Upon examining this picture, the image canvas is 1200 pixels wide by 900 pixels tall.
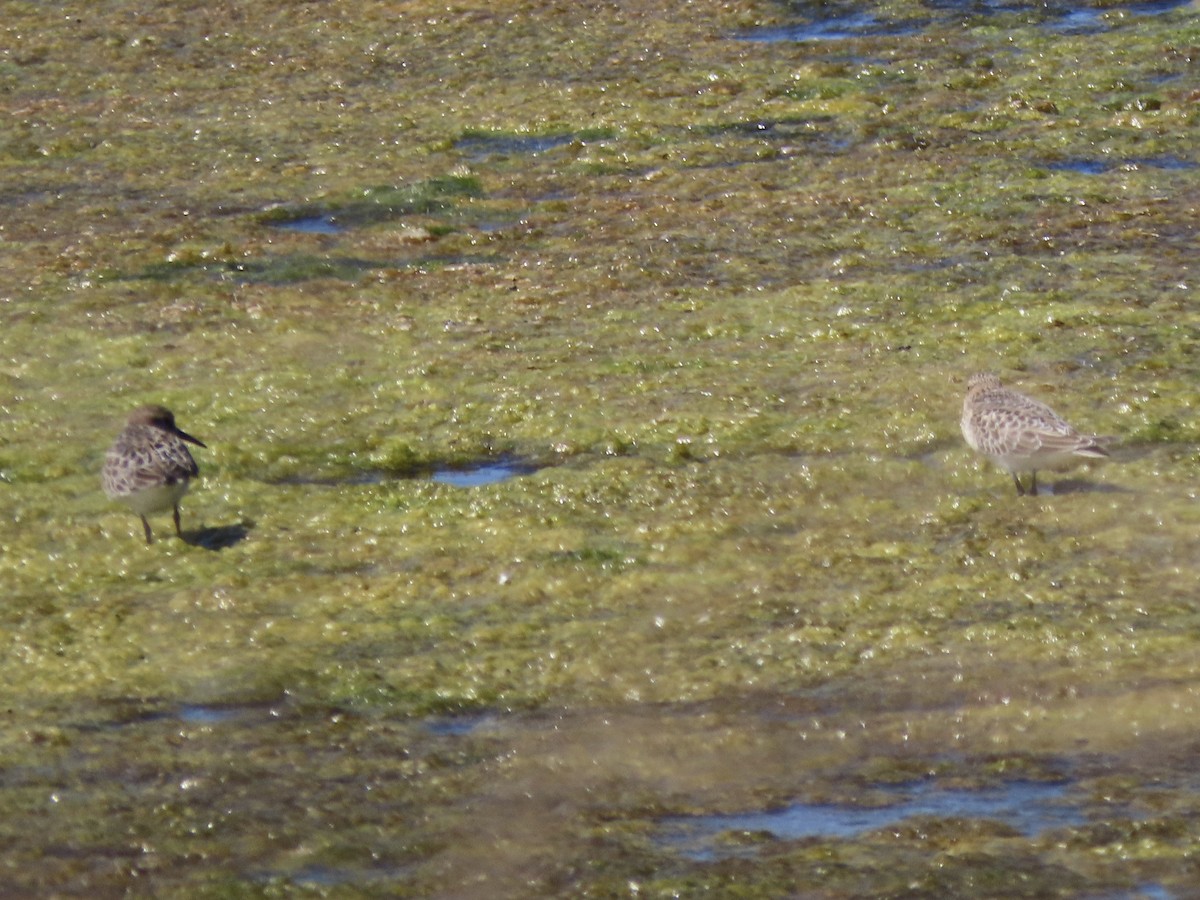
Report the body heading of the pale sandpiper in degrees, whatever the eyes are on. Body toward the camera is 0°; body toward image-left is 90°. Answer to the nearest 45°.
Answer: approximately 90°
